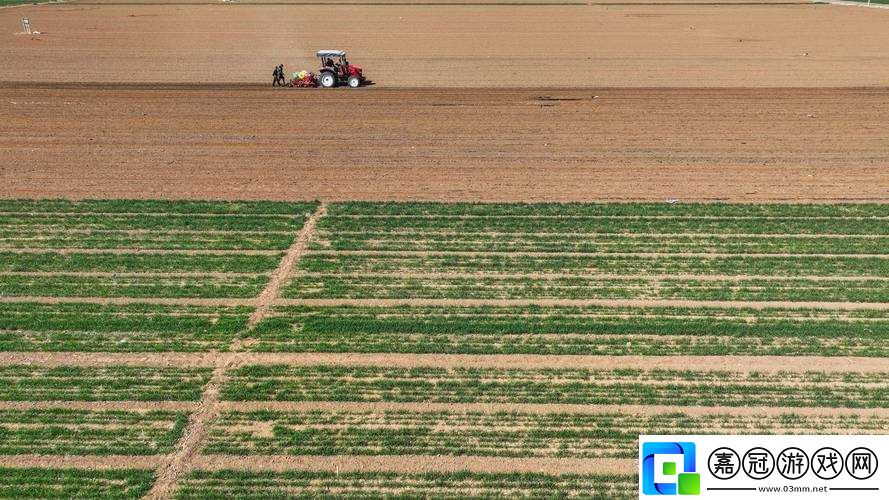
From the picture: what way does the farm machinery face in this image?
to the viewer's right
